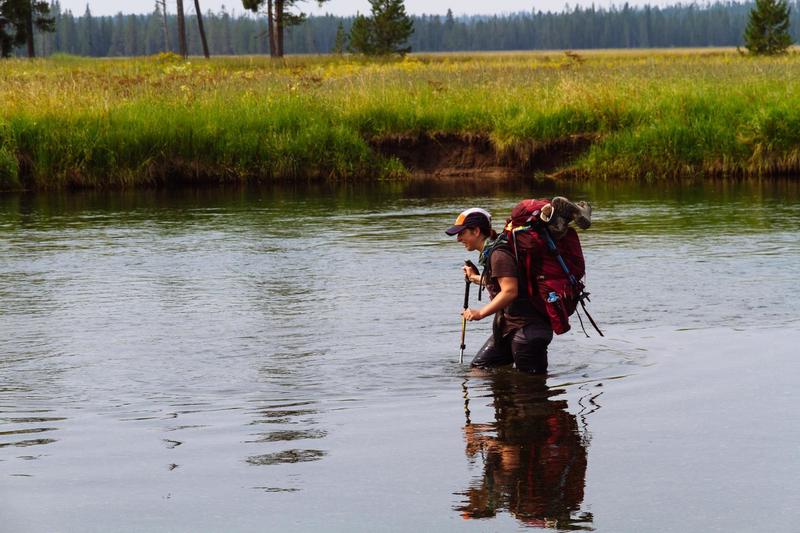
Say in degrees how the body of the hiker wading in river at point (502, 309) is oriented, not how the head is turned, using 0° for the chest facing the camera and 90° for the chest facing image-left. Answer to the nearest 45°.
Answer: approximately 90°
